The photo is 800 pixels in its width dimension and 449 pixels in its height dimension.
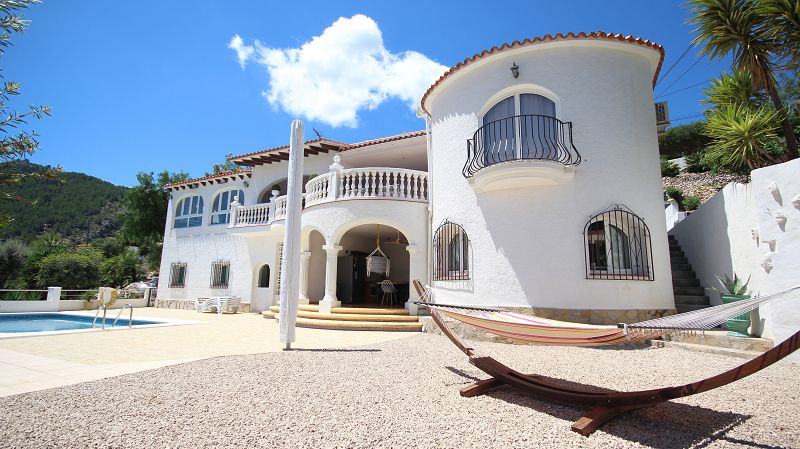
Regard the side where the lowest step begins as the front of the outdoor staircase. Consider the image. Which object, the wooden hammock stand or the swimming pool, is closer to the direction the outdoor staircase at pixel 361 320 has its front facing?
the wooden hammock stand

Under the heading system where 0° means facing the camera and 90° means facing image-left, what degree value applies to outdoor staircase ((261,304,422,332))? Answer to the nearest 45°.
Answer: approximately 0°

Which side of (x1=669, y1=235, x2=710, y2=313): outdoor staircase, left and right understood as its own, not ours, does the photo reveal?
front

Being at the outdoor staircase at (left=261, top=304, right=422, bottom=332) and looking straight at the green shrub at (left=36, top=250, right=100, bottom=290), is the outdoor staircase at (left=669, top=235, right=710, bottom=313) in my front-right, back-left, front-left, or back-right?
back-right

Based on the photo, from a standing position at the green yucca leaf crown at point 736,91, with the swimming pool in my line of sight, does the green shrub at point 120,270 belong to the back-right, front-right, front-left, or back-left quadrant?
front-right

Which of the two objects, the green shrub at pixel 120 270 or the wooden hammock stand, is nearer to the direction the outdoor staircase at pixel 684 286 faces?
the wooden hammock stand

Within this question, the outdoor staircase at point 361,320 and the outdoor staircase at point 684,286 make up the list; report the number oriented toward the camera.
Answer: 2

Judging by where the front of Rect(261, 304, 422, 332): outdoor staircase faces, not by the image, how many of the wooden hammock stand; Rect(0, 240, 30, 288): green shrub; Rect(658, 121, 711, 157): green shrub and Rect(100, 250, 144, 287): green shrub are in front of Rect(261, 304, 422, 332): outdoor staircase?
1

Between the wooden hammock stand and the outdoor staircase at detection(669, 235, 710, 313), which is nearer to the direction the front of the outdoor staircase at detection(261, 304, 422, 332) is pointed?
the wooden hammock stand

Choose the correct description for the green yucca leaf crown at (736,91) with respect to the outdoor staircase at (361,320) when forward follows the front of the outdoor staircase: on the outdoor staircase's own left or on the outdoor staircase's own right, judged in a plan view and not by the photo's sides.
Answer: on the outdoor staircase's own left

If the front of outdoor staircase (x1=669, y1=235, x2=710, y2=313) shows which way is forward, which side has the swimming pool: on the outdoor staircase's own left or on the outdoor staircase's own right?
on the outdoor staircase's own right

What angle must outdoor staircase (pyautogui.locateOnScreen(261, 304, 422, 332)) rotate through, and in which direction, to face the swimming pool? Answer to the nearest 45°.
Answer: approximately 90° to its right

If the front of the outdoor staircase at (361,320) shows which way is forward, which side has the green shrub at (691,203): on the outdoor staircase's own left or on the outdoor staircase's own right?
on the outdoor staircase's own left

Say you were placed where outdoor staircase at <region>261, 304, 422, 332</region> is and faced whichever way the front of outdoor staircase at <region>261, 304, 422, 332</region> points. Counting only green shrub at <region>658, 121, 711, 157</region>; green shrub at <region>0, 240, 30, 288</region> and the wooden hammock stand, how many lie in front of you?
1

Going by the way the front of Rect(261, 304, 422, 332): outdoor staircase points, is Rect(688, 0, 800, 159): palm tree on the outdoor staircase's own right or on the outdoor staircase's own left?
on the outdoor staircase's own left

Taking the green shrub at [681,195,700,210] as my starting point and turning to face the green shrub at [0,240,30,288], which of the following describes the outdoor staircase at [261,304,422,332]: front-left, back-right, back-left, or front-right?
front-left

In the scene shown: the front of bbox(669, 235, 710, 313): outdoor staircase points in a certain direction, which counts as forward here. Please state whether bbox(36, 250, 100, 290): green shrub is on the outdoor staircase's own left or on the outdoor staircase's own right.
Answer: on the outdoor staircase's own right
